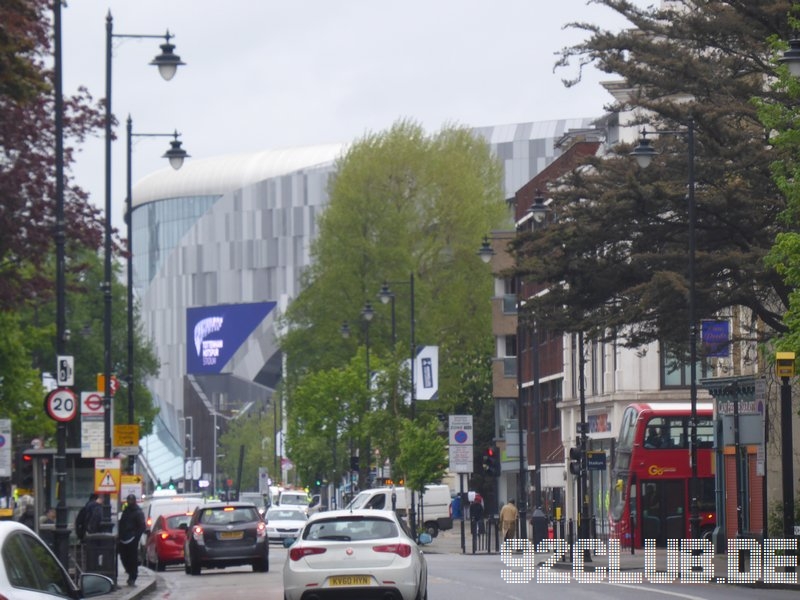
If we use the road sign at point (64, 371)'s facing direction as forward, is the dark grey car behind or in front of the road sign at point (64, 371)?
behind

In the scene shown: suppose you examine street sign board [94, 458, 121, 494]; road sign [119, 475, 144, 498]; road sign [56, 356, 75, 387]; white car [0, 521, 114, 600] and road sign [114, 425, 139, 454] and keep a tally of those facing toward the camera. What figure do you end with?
4

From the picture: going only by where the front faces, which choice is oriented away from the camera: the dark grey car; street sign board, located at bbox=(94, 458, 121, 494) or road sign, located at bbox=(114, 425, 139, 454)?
the dark grey car

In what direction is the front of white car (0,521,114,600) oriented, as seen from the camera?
facing away from the viewer and to the right of the viewer

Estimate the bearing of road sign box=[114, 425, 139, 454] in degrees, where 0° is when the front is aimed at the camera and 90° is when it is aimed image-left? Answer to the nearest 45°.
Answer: approximately 0°

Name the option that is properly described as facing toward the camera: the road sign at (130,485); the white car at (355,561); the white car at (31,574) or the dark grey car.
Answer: the road sign

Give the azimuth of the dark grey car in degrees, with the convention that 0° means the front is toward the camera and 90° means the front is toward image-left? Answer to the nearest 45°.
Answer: approximately 180°

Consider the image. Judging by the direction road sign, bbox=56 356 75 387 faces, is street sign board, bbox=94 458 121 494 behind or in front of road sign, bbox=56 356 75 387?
behind

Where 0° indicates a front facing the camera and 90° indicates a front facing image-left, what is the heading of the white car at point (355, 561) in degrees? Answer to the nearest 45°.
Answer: approximately 180°
